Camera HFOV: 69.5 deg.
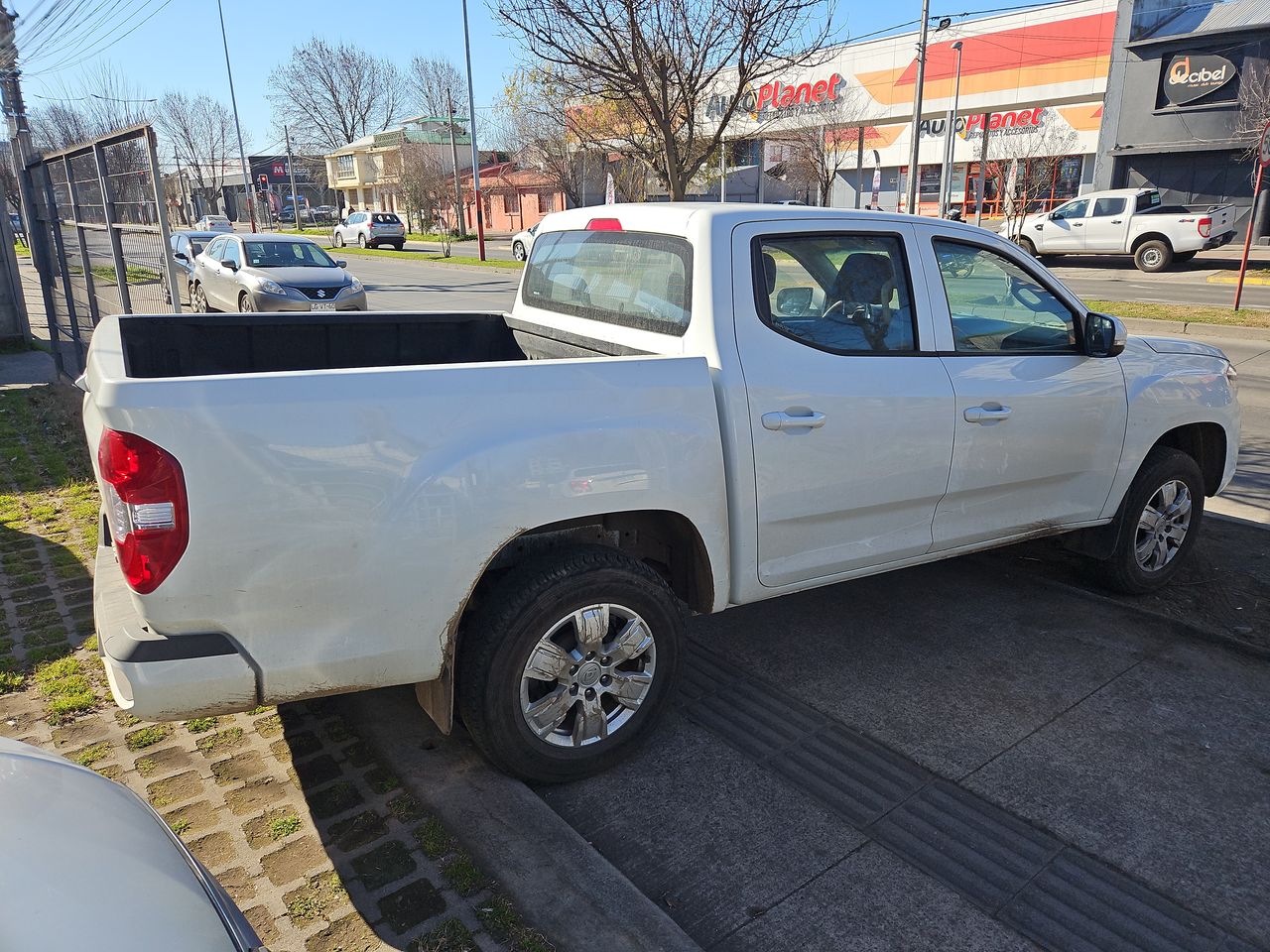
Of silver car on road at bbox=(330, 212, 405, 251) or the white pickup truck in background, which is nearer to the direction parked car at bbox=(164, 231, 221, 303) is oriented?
the white pickup truck in background

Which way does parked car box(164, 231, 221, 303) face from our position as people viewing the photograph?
facing the viewer and to the right of the viewer

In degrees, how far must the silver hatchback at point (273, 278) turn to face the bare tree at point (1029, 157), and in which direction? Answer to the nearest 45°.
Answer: approximately 90° to its left

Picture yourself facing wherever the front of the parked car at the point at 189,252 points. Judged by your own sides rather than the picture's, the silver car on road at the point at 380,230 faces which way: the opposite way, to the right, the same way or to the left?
the opposite way

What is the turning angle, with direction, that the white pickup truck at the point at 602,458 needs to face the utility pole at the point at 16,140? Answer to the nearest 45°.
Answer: approximately 90° to its left

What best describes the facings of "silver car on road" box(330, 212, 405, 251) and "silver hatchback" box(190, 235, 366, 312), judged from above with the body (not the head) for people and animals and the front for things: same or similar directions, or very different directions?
very different directions

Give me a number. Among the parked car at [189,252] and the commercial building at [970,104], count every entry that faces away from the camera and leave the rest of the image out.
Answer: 0

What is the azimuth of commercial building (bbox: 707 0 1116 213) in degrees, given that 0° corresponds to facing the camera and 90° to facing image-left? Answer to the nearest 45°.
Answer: approximately 45°

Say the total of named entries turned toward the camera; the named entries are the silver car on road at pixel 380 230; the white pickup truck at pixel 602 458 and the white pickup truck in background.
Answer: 0

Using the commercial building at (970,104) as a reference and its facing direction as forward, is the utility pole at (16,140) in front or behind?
in front

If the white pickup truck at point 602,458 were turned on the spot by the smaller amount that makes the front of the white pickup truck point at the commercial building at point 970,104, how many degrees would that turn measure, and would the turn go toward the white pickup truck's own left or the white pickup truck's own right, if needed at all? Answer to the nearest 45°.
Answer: approximately 45° to the white pickup truck's own left

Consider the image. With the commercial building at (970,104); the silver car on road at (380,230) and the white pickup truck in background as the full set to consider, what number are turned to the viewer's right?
0

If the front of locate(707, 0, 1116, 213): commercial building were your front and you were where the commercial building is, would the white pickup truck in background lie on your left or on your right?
on your left

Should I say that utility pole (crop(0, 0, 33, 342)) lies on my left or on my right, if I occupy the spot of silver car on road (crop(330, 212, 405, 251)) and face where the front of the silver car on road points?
on my left

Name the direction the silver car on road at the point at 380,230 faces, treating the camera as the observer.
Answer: facing away from the viewer and to the left of the viewer

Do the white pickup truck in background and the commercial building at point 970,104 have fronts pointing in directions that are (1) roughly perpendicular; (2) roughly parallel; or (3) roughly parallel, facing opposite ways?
roughly perpendicular
